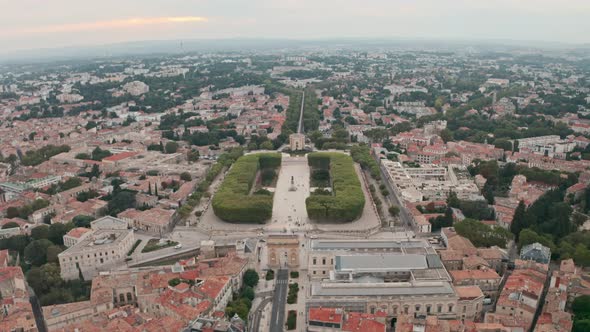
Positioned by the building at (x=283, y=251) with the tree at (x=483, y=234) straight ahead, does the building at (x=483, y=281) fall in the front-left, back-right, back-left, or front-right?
front-right

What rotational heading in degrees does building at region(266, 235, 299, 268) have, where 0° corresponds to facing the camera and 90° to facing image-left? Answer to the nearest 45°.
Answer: approximately 0°

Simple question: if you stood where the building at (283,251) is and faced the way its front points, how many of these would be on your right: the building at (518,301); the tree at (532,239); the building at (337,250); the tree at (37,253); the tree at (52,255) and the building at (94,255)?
3

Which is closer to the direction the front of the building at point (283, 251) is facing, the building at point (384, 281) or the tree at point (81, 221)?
the building

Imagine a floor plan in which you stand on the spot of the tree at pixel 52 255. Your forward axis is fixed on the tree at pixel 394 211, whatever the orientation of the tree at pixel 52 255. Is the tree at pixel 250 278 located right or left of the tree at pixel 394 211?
right

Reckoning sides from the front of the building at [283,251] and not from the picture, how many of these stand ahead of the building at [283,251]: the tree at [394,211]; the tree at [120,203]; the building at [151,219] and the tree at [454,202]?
0

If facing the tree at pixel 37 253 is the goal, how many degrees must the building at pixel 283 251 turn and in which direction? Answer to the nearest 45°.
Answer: approximately 90° to its right

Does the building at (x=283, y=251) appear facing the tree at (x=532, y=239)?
no

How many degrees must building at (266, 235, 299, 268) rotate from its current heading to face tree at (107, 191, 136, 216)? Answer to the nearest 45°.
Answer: approximately 135° to its right

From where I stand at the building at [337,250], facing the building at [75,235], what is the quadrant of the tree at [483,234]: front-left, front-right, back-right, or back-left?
back-right

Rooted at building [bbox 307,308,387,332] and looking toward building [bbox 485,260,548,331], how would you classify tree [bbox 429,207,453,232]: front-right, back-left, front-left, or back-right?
front-left

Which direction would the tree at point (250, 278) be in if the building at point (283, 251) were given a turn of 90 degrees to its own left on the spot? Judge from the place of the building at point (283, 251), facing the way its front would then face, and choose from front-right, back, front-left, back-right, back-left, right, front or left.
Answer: back-right

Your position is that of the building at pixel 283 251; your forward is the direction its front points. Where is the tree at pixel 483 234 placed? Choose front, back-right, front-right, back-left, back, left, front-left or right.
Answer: left

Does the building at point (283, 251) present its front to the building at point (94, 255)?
no

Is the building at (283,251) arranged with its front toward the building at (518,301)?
no

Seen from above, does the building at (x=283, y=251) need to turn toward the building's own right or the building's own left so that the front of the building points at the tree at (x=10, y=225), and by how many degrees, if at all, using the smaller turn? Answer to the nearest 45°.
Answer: approximately 90° to the building's own right
